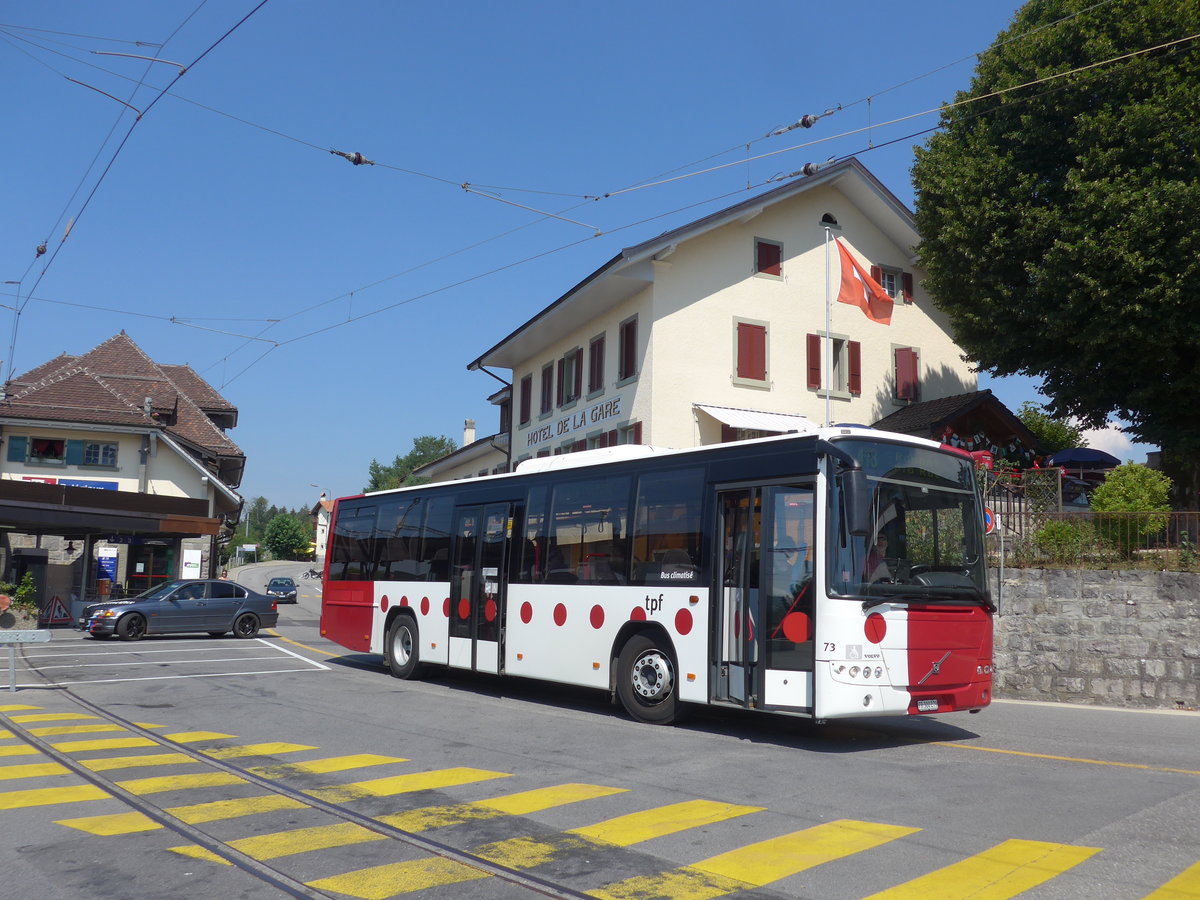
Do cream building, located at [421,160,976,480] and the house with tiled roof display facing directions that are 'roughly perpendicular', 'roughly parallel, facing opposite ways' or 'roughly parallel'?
roughly perpendicular

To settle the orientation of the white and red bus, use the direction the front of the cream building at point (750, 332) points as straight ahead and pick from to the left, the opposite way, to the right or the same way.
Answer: to the left

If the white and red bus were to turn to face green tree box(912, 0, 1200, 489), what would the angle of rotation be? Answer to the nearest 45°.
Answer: approximately 90° to its left

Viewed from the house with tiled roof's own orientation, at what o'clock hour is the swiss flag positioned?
The swiss flag is roughly at 11 o'clock from the house with tiled roof.

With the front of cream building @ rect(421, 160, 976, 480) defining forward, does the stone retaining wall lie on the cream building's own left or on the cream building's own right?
on the cream building's own left

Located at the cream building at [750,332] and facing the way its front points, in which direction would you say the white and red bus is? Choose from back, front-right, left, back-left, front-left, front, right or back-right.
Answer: front-left

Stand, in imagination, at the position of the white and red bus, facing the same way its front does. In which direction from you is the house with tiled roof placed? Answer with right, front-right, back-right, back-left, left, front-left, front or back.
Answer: back

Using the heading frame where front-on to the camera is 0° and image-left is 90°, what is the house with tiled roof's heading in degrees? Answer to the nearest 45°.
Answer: approximately 0°

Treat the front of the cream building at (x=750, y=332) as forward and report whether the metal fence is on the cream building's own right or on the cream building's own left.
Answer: on the cream building's own left

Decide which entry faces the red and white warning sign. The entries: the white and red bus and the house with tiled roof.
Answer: the house with tiled roof
